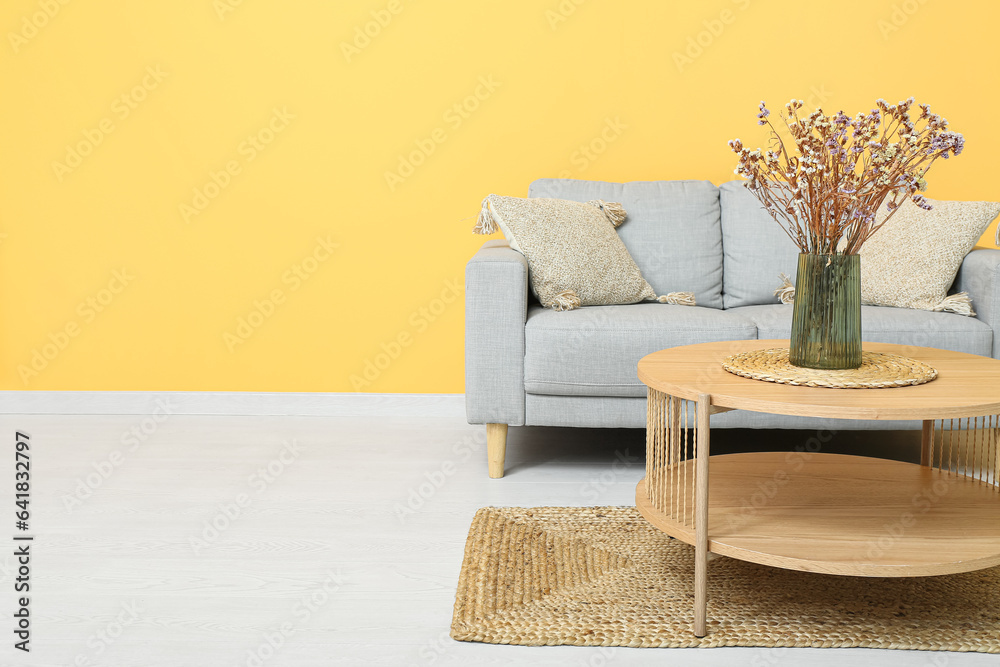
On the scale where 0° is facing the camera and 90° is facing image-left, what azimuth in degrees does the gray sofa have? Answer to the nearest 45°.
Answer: approximately 0°

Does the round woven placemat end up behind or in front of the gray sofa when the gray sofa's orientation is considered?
in front

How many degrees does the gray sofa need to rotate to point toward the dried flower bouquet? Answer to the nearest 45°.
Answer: approximately 45° to its left

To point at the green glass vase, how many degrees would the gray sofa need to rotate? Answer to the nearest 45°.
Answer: approximately 45° to its left

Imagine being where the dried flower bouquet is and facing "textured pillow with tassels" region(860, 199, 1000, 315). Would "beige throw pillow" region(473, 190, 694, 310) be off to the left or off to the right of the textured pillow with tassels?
left
